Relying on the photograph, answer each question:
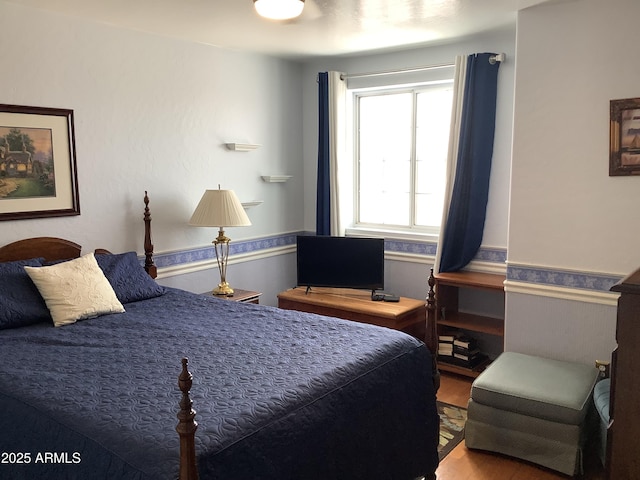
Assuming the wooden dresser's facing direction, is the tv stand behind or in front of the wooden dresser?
in front

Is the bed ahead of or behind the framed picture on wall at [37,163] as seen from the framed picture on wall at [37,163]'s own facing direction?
ahead

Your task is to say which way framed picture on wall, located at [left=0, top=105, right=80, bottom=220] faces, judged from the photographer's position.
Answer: facing the viewer and to the right of the viewer

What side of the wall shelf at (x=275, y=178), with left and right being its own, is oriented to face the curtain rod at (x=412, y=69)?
front

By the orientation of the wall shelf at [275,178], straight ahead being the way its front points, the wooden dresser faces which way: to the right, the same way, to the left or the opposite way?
the opposite way

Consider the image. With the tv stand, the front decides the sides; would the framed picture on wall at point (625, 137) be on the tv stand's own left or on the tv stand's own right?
on the tv stand's own left

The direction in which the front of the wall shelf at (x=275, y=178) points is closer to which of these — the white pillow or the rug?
the rug

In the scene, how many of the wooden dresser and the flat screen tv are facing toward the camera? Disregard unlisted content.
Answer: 1

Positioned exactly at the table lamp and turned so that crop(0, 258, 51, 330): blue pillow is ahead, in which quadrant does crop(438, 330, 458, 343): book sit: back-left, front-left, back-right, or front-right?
back-left

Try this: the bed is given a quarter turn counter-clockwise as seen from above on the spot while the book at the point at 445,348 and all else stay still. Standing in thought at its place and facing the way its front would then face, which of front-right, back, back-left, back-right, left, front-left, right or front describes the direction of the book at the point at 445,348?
front

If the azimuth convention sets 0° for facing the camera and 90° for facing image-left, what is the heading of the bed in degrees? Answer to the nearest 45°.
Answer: approximately 315°

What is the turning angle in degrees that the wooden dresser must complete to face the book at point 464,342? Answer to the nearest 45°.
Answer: approximately 45° to its right
